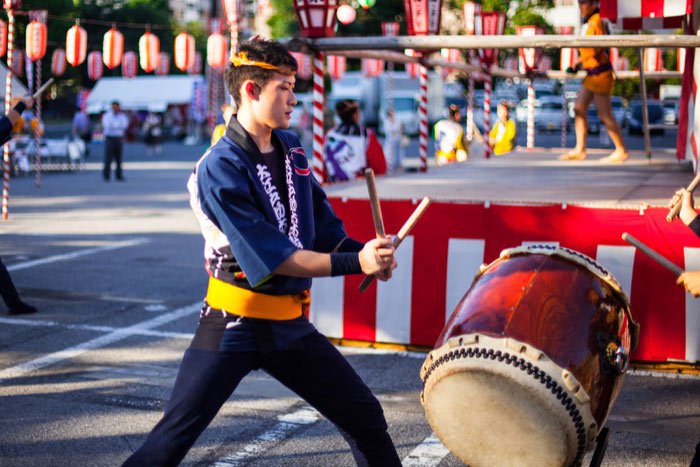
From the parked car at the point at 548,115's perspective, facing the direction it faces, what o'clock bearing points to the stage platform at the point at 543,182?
The stage platform is roughly at 12 o'clock from the parked car.

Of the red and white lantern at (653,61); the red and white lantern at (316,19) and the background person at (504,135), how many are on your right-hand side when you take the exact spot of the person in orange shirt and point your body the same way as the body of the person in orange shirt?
2

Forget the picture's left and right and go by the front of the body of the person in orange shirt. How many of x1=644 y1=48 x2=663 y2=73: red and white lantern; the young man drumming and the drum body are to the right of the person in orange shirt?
1

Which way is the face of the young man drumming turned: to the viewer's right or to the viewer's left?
to the viewer's right

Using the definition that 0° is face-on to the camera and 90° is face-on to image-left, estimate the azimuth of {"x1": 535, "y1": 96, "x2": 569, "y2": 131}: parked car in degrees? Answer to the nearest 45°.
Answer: approximately 0°
